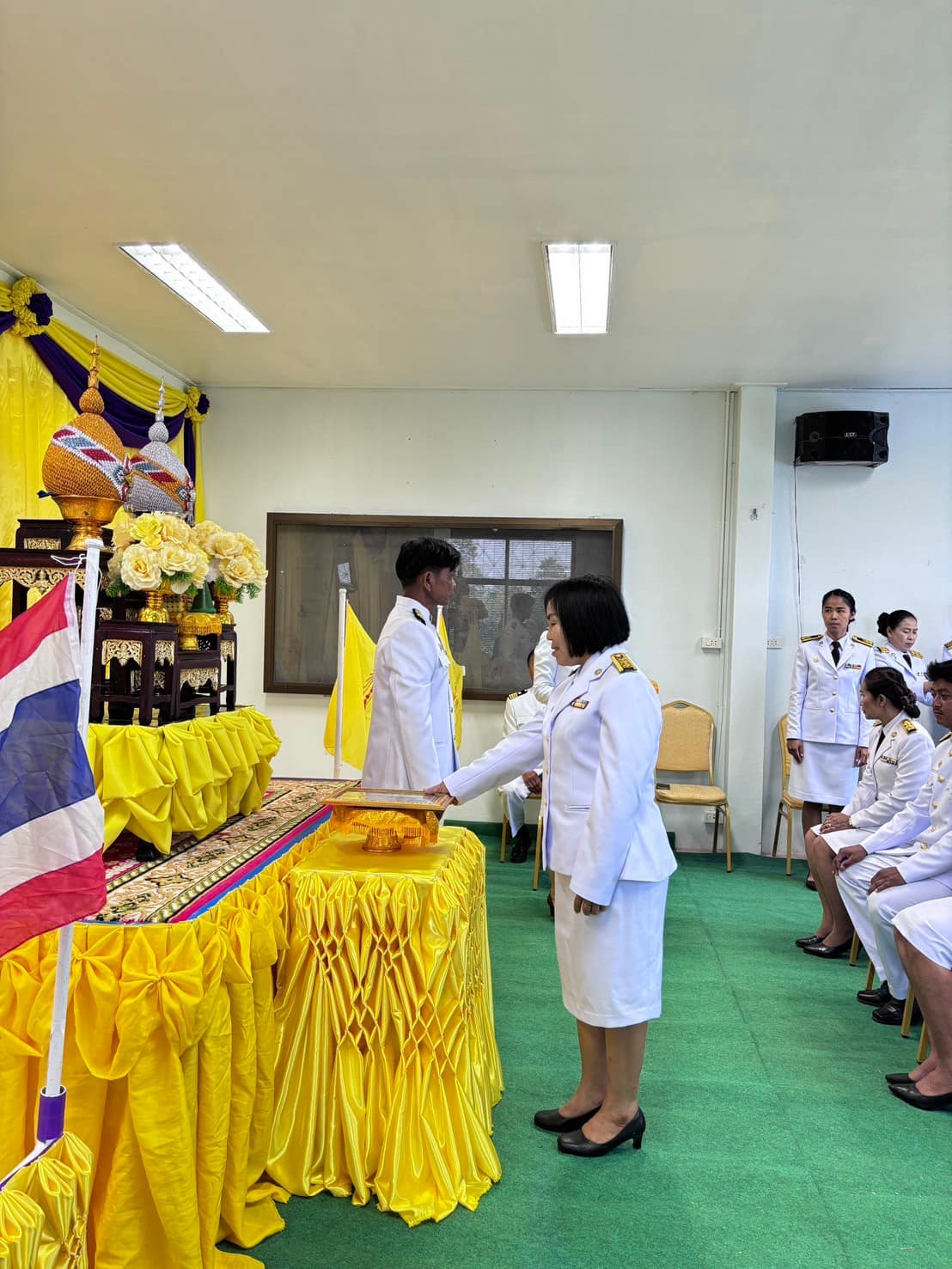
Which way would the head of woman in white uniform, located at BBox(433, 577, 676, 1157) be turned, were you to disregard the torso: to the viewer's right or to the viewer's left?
to the viewer's left

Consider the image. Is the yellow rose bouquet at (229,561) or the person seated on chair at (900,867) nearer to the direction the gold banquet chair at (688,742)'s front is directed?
the person seated on chair

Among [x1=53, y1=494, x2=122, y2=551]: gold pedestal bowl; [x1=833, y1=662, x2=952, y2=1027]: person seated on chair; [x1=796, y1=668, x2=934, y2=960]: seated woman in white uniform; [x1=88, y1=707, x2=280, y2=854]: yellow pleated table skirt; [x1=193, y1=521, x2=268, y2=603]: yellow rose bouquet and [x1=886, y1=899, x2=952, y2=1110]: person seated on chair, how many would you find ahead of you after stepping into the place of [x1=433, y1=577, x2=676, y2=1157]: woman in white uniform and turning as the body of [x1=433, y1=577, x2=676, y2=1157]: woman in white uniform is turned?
3

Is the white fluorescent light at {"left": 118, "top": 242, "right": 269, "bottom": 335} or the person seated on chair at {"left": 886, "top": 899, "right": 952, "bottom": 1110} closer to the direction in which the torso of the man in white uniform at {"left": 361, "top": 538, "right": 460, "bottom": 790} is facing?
the person seated on chair

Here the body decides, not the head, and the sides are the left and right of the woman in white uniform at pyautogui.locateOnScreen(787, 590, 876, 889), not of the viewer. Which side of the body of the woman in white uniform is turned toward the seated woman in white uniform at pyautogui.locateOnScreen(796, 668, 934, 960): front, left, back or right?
front

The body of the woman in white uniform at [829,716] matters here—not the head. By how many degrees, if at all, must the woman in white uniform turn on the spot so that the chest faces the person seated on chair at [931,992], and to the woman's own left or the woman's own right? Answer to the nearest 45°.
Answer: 0° — they already face them

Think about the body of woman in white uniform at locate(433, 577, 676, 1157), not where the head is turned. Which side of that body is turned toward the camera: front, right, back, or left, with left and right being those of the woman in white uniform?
left

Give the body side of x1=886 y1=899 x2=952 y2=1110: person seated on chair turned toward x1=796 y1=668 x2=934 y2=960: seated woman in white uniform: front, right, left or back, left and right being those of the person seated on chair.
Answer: right

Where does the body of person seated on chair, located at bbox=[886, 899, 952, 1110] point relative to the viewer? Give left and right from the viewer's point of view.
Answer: facing to the left of the viewer

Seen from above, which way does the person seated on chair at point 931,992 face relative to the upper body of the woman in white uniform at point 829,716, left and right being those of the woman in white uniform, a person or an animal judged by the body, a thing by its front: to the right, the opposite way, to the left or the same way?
to the right

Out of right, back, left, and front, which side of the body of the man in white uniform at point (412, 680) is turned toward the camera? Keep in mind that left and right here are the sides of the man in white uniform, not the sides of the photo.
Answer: right

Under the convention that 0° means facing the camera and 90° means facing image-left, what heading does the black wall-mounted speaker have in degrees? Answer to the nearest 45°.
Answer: approximately 0°

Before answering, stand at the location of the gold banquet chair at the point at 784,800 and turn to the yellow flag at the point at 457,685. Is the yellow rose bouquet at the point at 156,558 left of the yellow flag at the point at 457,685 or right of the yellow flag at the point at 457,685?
left
